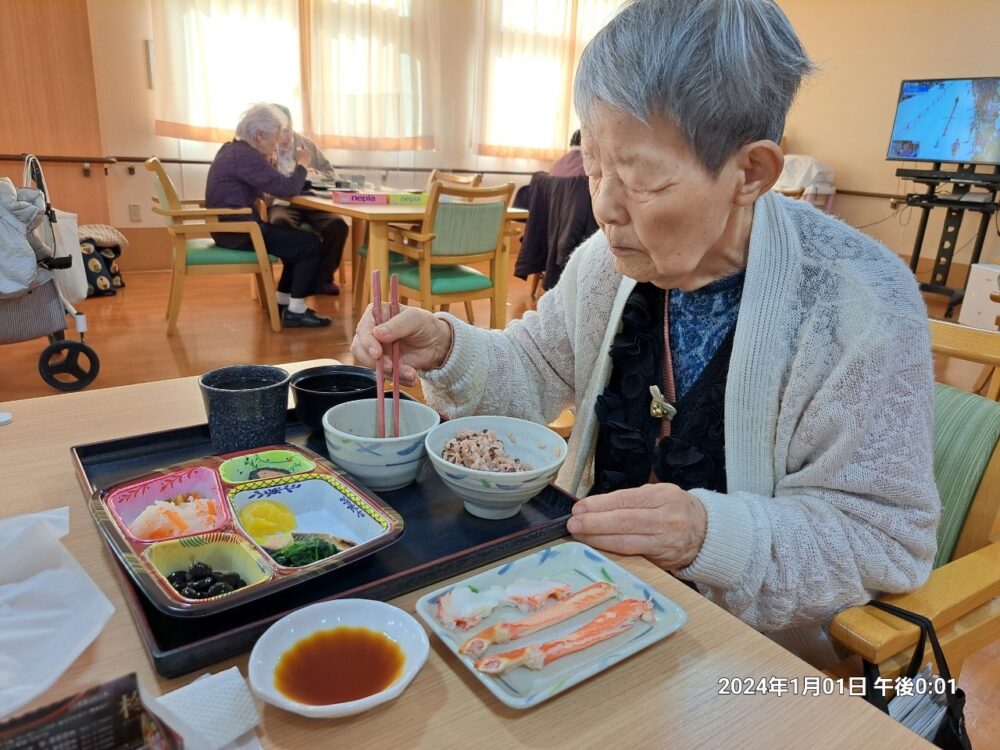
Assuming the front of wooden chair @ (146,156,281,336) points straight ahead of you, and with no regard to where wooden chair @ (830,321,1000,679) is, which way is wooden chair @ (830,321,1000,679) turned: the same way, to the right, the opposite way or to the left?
the opposite way

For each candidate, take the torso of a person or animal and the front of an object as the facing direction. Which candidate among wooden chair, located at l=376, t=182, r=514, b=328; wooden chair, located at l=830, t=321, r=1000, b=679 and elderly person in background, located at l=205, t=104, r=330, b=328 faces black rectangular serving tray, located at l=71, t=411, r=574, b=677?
wooden chair, located at l=830, t=321, r=1000, b=679

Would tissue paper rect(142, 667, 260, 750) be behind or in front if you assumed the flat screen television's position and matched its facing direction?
in front

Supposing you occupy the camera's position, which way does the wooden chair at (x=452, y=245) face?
facing away from the viewer and to the left of the viewer

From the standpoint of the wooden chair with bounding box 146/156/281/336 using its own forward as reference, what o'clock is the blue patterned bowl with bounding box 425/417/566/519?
The blue patterned bowl is roughly at 3 o'clock from the wooden chair.

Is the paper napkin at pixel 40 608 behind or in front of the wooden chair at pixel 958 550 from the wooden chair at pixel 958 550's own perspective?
in front

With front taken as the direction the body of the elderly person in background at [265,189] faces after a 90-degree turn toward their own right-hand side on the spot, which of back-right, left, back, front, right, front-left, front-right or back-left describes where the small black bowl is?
front

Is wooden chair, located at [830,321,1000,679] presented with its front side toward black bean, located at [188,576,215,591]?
yes

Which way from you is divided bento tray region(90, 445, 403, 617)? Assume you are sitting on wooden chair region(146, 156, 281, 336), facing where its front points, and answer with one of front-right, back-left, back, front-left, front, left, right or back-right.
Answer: right

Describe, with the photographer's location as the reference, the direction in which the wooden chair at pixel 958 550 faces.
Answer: facing the viewer and to the left of the viewer

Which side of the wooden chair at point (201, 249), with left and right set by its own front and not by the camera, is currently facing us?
right

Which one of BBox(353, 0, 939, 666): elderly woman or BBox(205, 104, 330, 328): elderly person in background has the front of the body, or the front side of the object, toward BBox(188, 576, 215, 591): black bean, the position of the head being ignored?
the elderly woman

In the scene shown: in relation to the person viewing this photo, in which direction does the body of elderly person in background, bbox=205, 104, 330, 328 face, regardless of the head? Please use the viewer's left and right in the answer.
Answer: facing to the right of the viewer

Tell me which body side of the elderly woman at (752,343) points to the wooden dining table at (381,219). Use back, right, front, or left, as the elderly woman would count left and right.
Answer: right
